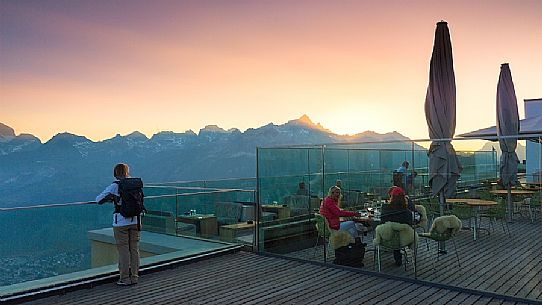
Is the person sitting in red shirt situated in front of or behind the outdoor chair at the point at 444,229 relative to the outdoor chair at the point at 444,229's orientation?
in front

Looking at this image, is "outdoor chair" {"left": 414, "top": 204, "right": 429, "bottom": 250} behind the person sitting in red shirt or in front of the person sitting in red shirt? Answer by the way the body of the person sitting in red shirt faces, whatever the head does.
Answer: in front

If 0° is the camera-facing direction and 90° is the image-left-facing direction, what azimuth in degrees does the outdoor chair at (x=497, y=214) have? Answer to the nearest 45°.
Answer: approximately 135°

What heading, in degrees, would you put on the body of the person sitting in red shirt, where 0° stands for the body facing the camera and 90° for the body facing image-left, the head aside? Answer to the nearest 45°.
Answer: approximately 270°

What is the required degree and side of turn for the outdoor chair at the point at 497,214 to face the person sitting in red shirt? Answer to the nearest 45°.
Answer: approximately 45° to its left

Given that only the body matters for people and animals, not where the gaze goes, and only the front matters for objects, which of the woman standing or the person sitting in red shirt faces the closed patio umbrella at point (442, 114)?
the person sitting in red shirt

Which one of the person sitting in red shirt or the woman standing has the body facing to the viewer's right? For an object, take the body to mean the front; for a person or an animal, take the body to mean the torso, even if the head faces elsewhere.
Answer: the person sitting in red shirt

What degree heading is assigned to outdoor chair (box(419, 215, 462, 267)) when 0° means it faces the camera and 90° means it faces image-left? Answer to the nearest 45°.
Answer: approximately 135°

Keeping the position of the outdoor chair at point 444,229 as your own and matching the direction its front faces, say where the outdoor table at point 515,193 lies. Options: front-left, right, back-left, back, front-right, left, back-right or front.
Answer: back-right

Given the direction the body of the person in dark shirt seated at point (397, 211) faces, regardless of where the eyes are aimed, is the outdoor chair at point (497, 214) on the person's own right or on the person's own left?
on the person's own right
